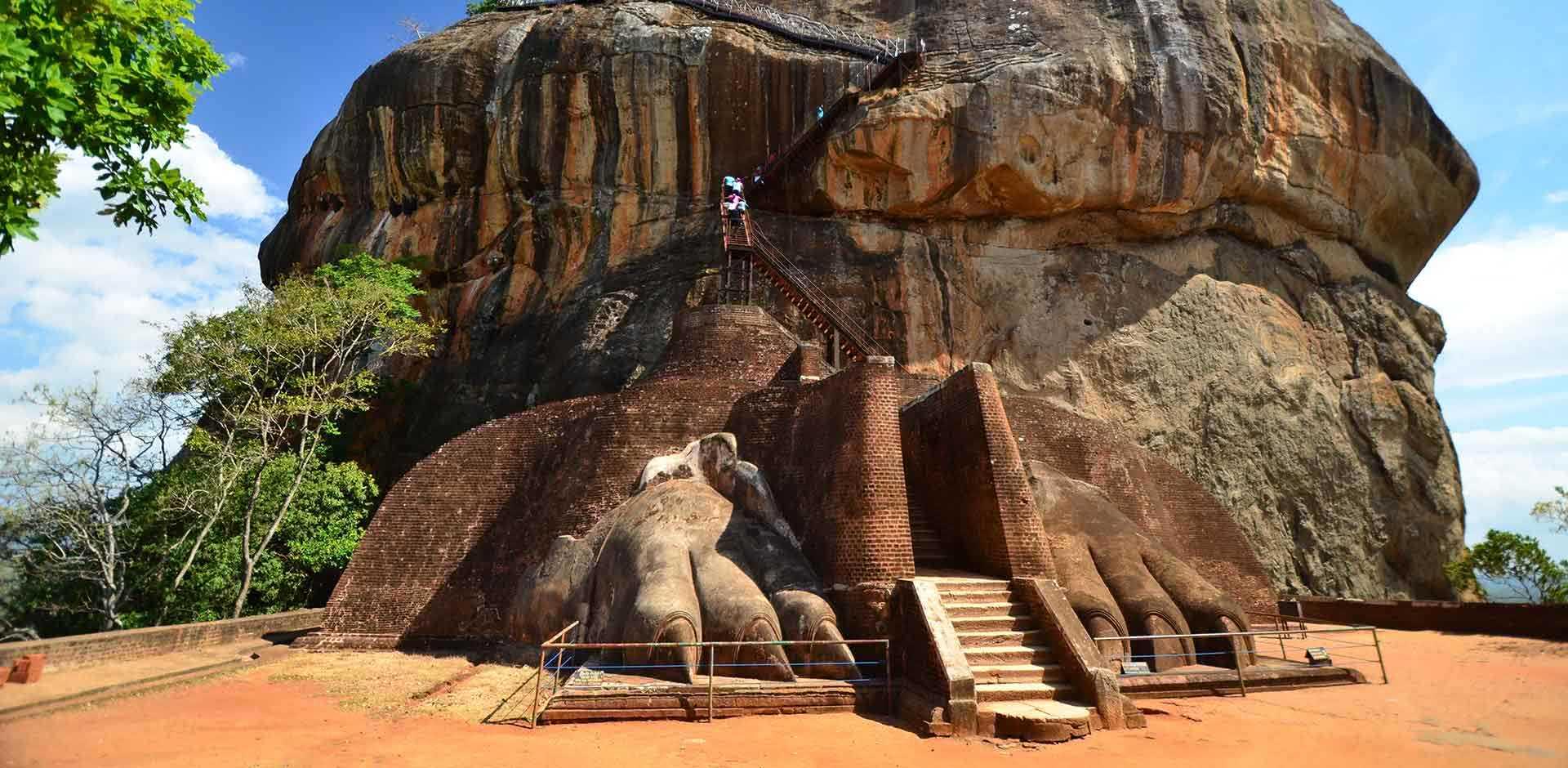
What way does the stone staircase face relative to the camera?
toward the camera

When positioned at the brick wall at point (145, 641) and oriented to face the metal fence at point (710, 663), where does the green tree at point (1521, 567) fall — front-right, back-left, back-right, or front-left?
front-left

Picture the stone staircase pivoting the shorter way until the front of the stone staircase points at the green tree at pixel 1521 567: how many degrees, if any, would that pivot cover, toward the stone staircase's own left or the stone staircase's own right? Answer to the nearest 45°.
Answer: approximately 135° to the stone staircase's own left

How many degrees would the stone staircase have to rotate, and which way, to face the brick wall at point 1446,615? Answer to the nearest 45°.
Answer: approximately 135° to its left

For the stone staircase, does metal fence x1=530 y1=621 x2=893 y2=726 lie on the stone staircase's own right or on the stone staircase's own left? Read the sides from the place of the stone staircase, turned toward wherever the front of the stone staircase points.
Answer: on the stone staircase's own right

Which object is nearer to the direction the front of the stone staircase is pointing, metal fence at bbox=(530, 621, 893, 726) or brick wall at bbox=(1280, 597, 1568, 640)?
the metal fence

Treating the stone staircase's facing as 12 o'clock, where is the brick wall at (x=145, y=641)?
The brick wall is roughly at 3 o'clock from the stone staircase.

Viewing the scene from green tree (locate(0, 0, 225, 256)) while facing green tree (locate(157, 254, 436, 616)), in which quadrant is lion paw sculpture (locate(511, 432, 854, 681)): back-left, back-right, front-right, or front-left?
front-right

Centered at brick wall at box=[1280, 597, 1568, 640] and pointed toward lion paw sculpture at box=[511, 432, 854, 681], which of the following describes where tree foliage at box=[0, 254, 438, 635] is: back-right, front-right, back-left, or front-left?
front-right

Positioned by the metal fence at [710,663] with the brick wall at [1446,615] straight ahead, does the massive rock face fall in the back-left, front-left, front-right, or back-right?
front-left

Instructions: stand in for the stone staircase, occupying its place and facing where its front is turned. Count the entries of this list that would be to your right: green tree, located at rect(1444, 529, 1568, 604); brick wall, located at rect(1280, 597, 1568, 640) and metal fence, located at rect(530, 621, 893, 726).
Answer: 1

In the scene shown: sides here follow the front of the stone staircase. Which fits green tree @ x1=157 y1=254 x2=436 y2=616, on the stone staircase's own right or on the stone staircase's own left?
on the stone staircase's own right

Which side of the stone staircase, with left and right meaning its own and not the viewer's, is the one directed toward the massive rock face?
back

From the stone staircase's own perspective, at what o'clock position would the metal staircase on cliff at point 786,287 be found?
The metal staircase on cliff is roughly at 5 o'clock from the stone staircase.
